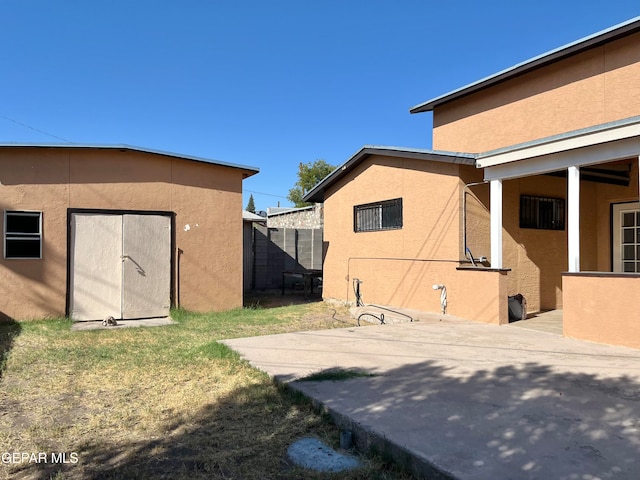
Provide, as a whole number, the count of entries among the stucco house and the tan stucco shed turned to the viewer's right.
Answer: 0

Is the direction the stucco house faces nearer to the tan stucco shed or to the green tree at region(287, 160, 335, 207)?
the tan stucco shed

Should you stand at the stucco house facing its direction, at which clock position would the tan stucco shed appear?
The tan stucco shed is roughly at 1 o'clock from the stucco house.

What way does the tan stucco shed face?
toward the camera

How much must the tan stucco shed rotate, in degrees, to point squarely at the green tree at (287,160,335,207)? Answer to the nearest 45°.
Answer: approximately 135° to its left

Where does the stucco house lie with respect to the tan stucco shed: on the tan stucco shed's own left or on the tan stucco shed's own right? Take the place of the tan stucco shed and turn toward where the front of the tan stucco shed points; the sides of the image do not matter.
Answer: on the tan stucco shed's own left

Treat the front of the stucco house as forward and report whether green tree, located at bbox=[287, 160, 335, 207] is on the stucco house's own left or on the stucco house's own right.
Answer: on the stucco house's own right

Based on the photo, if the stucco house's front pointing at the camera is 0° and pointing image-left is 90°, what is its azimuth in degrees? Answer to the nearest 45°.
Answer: approximately 45°
